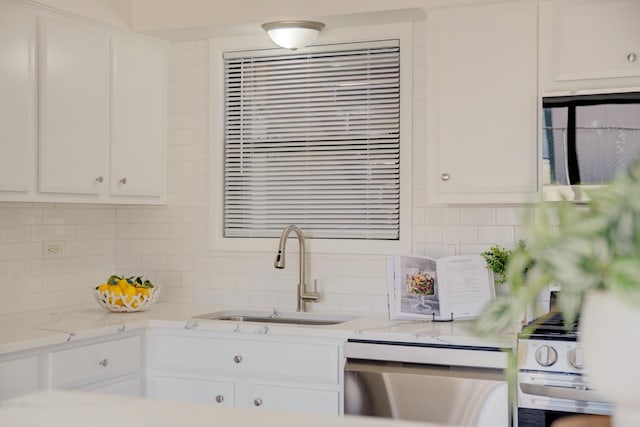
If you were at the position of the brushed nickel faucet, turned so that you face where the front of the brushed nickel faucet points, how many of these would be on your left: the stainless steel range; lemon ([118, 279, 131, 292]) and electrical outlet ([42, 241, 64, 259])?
1

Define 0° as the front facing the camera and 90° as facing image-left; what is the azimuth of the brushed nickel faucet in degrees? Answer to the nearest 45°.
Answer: approximately 45°

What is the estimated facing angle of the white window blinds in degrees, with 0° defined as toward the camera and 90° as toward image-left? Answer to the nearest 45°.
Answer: approximately 0°

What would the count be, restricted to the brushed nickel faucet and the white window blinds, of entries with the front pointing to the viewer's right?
0

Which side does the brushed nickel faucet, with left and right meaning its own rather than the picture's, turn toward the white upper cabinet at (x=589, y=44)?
left

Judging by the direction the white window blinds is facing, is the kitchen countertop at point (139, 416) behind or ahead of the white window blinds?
ahead

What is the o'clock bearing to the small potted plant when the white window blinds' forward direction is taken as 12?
The small potted plant is roughly at 10 o'clock from the white window blinds.

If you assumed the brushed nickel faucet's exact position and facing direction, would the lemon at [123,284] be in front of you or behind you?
in front

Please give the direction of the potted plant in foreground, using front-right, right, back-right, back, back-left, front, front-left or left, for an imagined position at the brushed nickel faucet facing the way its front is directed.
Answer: front-left

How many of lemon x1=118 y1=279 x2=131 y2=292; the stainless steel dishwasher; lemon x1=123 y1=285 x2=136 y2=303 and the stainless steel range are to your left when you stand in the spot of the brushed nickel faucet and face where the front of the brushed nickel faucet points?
2
